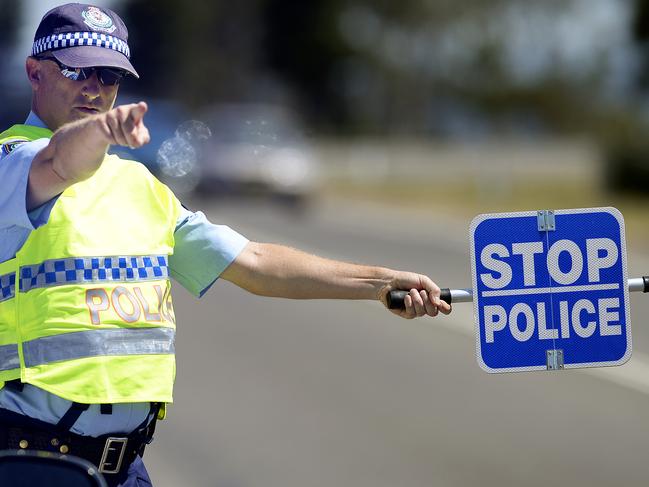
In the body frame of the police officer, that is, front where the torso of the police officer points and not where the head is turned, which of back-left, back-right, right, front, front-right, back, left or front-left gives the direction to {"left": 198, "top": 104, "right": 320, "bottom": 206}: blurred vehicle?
back-left

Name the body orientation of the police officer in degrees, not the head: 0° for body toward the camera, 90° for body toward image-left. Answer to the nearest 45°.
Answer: approximately 315°
